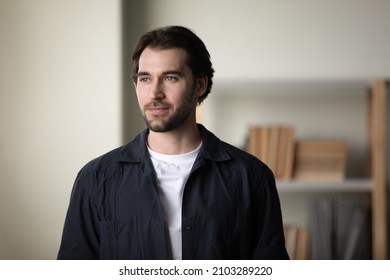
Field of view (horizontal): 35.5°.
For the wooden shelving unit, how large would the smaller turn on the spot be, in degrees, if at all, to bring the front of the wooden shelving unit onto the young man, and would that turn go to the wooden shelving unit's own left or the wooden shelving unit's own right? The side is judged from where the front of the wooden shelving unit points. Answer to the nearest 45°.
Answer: approximately 45° to the wooden shelving unit's own right

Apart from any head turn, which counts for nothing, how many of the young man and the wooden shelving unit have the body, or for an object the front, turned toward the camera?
2

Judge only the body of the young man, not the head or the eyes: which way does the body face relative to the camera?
toward the camera

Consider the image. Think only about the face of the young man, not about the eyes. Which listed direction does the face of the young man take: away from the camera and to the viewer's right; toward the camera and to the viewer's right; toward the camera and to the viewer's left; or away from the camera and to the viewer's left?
toward the camera and to the viewer's left

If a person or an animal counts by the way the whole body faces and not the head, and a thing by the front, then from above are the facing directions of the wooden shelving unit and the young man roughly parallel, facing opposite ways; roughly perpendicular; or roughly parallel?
roughly parallel

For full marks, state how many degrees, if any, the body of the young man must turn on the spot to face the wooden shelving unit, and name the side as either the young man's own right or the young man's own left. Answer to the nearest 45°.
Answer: approximately 135° to the young man's own left
